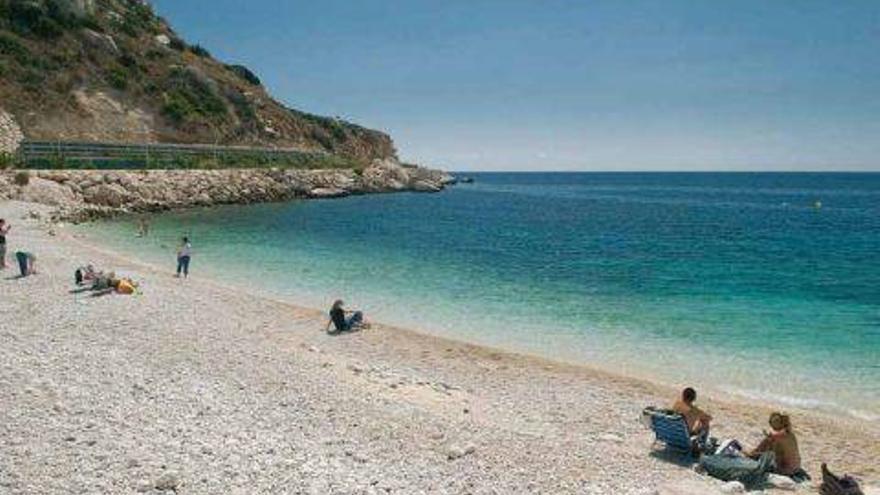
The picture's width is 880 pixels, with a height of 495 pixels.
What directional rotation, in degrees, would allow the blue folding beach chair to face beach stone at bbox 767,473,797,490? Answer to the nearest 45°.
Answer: approximately 45° to its right

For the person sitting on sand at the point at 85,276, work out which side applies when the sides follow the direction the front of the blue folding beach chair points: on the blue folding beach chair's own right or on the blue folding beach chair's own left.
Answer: on the blue folding beach chair's own left

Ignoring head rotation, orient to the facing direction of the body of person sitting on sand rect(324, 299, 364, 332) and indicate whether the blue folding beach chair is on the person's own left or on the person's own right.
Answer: on the person's own right

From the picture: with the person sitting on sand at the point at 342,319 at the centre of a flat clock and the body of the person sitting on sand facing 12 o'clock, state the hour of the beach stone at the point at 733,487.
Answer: The beach stone is roughly at 2 o'clock from the person sitting on sand.

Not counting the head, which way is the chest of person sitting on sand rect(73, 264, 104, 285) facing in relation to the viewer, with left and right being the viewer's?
facing to the right of the viewer

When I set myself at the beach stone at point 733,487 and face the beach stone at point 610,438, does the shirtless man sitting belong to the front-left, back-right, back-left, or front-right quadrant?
front-right

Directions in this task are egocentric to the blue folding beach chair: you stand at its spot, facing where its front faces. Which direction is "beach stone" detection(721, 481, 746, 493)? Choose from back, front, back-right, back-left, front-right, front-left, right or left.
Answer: right

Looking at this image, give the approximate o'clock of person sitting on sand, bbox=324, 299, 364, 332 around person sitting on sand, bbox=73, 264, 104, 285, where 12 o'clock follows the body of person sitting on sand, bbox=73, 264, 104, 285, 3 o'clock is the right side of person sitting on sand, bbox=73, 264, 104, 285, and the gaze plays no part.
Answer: person sitting on sand, bbox=324, 299, 364, 332 is roughly at 1 o'clock from person sitting on sand, bbox=73, 264, 104, 285.

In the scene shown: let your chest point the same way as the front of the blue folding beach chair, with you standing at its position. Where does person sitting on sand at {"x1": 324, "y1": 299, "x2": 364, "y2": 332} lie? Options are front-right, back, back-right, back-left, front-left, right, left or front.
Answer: left

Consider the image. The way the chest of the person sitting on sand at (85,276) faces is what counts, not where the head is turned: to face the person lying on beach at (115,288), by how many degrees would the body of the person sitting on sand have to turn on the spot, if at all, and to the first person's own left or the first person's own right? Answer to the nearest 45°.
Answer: approximately 45° to the first person's own right

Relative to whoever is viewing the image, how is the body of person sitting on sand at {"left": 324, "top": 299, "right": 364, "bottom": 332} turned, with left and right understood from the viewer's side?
facing to the right of the viewer
